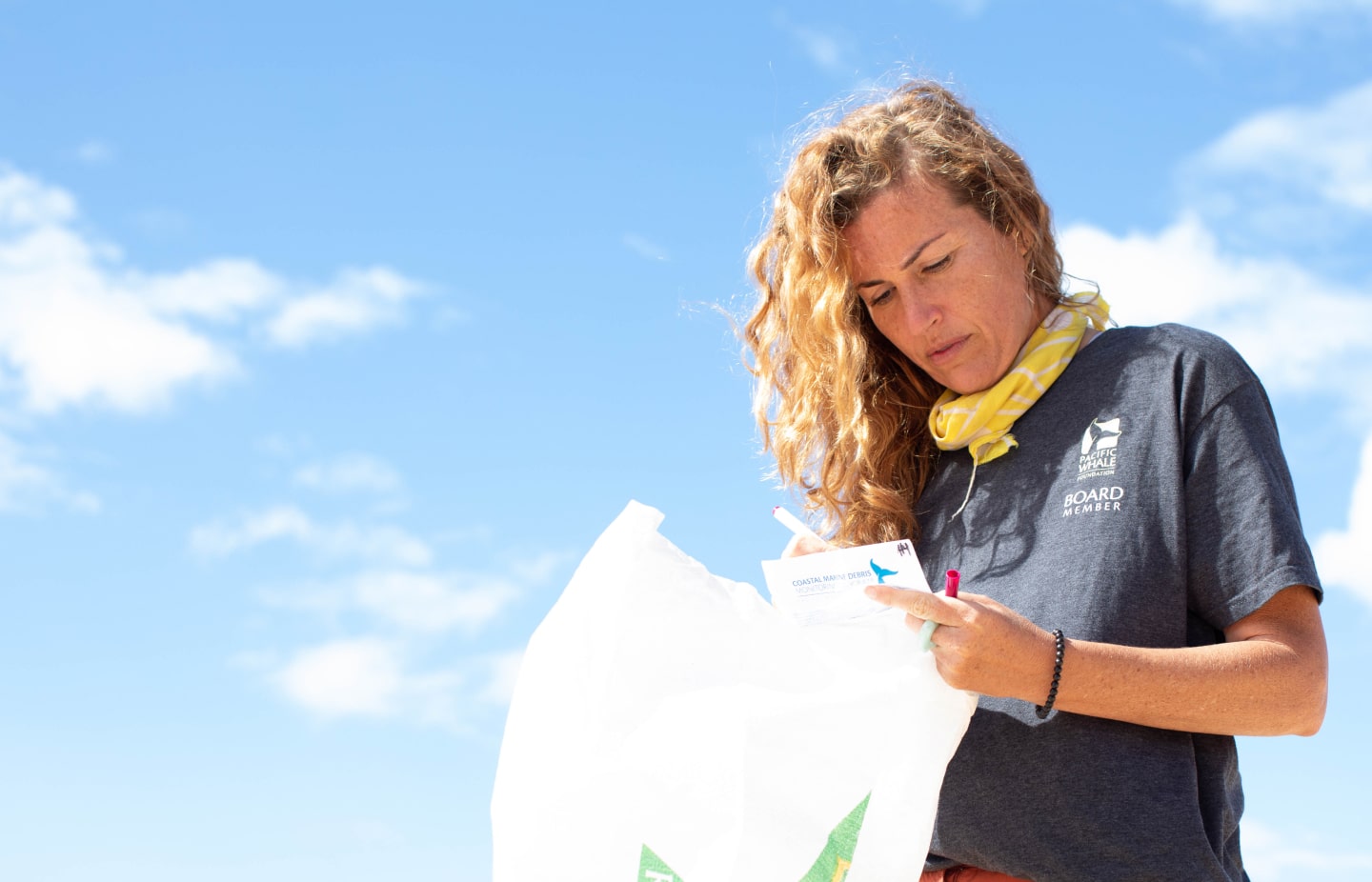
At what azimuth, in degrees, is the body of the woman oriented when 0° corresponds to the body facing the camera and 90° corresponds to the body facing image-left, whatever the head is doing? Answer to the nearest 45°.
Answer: approximately 45°

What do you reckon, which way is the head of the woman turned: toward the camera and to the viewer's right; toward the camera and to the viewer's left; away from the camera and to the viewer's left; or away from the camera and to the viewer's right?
toward the camera and to the viewer's left
